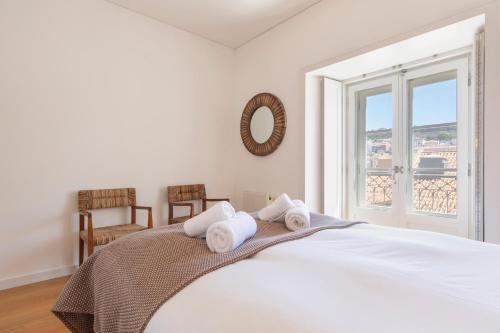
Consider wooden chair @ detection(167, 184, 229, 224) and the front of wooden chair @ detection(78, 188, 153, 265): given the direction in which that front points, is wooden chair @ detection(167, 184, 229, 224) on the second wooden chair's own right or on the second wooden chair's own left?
on the second wooden chair's own left

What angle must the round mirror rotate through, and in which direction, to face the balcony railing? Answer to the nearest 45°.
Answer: approximately 90° to its left

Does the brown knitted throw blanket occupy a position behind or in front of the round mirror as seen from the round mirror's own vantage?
in front

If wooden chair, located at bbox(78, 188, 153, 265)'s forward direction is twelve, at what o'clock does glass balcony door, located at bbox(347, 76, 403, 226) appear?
The glass balcony door is roughly at 11 o'clock from the wooden chair.

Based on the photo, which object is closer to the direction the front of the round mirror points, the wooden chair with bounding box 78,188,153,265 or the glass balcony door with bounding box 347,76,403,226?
the wooden chair

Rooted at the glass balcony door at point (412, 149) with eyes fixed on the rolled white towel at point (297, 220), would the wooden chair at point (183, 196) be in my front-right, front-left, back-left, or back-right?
front-right

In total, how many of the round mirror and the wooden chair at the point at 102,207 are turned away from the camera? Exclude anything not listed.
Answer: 0

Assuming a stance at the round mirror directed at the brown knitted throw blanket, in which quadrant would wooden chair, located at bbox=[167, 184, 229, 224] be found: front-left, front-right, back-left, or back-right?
front-right

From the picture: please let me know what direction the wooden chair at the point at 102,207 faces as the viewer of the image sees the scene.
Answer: facing the viewer and to the right of the viewer

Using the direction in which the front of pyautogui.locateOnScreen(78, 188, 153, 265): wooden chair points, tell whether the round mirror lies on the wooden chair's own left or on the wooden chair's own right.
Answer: on the wooden chair's own left

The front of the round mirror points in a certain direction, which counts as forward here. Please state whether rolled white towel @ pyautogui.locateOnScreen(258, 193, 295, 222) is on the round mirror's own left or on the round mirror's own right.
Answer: on the round mirror's own left

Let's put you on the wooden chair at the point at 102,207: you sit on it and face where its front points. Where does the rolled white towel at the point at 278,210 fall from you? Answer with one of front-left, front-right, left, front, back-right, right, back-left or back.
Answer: front

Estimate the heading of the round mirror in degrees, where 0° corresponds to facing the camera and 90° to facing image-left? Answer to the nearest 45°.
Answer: approximately 45°
